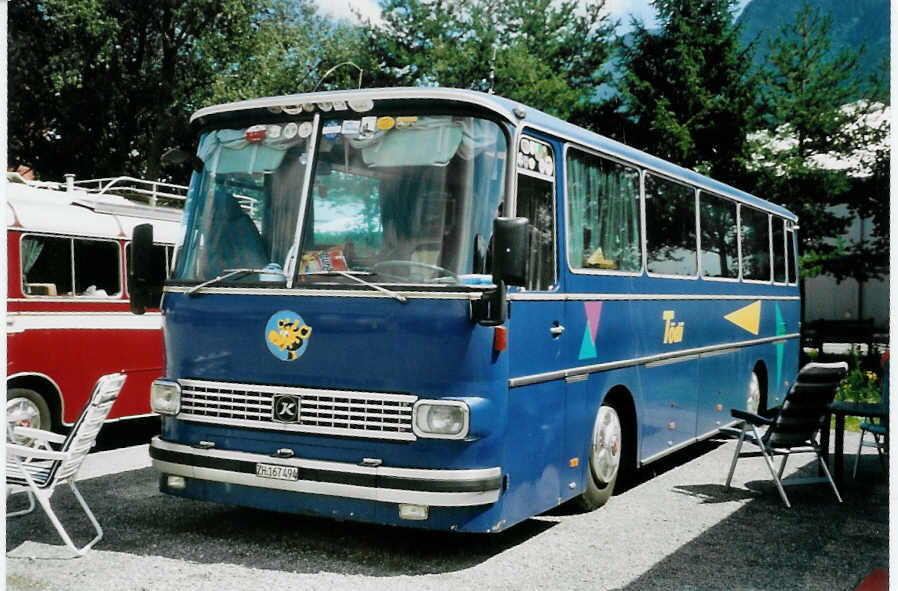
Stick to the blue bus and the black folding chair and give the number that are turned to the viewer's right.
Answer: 0

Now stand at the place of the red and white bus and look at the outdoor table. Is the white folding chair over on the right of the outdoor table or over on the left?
right

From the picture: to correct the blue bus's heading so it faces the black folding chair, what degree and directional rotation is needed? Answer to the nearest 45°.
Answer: approximately 180°

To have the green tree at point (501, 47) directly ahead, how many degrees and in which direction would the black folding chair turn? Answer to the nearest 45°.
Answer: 0° — it already faces it

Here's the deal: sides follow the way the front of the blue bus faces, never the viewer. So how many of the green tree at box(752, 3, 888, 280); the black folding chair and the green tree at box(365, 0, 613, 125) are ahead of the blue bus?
0

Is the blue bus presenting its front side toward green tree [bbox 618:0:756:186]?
no

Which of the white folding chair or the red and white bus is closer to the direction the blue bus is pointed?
the white folding chair

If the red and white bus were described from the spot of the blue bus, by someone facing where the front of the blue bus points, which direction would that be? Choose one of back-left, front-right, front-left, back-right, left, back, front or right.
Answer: right

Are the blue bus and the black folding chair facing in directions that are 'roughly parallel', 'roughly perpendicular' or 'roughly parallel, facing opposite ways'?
roughly perpendicular

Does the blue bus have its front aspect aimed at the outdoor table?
no

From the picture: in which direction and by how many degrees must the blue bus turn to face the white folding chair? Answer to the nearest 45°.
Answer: approximately 45° to its right

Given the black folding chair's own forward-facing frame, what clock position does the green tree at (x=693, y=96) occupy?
The green tree is roughly at 1 o'clock from the black folding chair.

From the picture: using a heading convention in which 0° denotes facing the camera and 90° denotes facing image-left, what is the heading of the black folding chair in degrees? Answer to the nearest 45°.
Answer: approximately 135°

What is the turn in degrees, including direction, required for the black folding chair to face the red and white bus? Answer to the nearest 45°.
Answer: approximately 45° to its left
